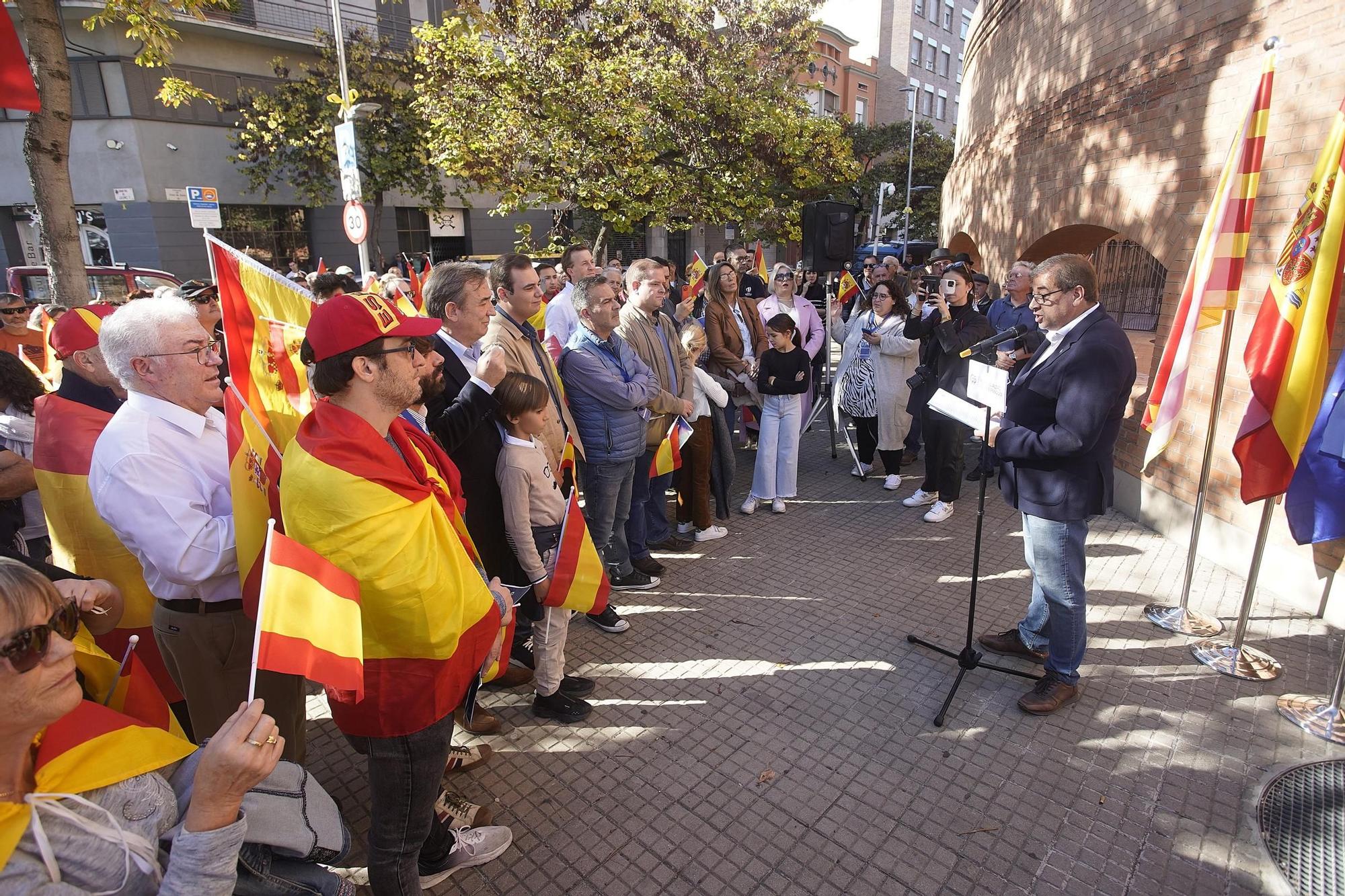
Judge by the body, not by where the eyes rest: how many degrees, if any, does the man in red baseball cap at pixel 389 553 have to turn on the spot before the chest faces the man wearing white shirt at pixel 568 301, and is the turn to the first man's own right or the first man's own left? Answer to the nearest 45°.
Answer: approximately 90° to the first man's own left

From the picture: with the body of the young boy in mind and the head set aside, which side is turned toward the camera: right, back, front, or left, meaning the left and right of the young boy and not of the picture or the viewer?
right

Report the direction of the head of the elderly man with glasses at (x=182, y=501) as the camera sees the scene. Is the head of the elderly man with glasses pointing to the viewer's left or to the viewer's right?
to the viewer's right

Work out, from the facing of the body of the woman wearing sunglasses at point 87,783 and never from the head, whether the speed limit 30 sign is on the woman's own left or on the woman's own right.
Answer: on the woman's own left

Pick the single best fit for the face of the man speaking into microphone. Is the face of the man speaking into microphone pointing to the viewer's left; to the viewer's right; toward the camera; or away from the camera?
to the viewer's left

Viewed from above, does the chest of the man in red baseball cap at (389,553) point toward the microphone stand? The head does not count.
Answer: yes

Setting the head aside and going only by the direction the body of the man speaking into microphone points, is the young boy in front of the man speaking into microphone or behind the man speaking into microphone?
in front

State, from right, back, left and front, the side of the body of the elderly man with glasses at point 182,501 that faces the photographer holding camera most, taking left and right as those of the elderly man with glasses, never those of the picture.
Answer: front

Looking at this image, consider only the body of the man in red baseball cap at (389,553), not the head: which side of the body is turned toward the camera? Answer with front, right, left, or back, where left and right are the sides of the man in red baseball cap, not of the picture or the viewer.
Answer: right

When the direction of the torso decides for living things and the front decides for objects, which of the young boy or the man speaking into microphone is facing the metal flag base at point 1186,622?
the young boy

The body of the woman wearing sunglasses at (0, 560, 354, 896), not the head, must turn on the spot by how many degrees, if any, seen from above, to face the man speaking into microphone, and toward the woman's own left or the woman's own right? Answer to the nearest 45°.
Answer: approximately 45° to the woman's own left

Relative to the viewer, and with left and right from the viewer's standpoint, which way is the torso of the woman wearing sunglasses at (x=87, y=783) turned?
facing the viewer and to the right of the viewer

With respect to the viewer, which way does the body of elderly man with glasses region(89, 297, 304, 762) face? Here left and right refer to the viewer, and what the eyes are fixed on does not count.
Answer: facing to the right of the viewer

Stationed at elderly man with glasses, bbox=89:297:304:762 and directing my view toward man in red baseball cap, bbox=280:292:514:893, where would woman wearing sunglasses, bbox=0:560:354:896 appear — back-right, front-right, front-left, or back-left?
front-right

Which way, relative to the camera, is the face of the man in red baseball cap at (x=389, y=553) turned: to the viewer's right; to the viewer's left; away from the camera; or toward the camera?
to the viewer's right

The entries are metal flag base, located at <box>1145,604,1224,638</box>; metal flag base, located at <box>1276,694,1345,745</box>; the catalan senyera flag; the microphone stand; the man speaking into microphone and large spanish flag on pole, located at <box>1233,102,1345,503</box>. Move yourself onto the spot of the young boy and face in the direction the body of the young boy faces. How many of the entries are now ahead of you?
6

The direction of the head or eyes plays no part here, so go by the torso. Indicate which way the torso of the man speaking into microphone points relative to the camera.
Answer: to the viewer's left

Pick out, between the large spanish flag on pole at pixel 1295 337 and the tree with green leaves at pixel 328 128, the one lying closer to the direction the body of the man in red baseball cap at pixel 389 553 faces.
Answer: the large spanish flag on pole
